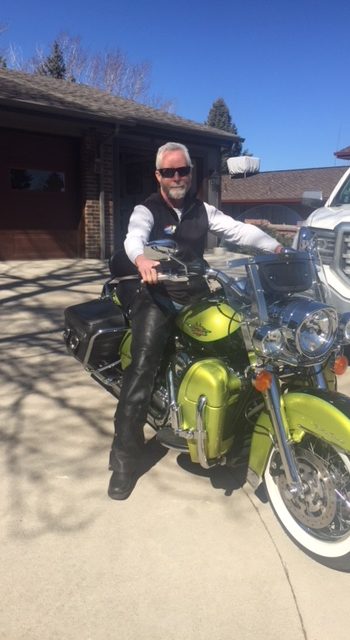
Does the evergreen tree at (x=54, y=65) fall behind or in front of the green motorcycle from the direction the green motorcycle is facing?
behind

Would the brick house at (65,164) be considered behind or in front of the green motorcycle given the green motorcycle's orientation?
behind

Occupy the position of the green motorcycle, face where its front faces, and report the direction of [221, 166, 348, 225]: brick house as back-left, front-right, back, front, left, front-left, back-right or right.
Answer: back-left

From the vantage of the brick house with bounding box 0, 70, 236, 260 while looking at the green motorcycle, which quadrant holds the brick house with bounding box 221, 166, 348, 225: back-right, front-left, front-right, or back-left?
back-left

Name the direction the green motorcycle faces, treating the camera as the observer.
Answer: facing the viewer and to the right of the viewer

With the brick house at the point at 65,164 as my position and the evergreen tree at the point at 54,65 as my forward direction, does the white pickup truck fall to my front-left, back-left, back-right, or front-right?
back-right

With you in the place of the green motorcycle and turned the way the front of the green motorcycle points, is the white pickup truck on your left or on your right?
on your left
